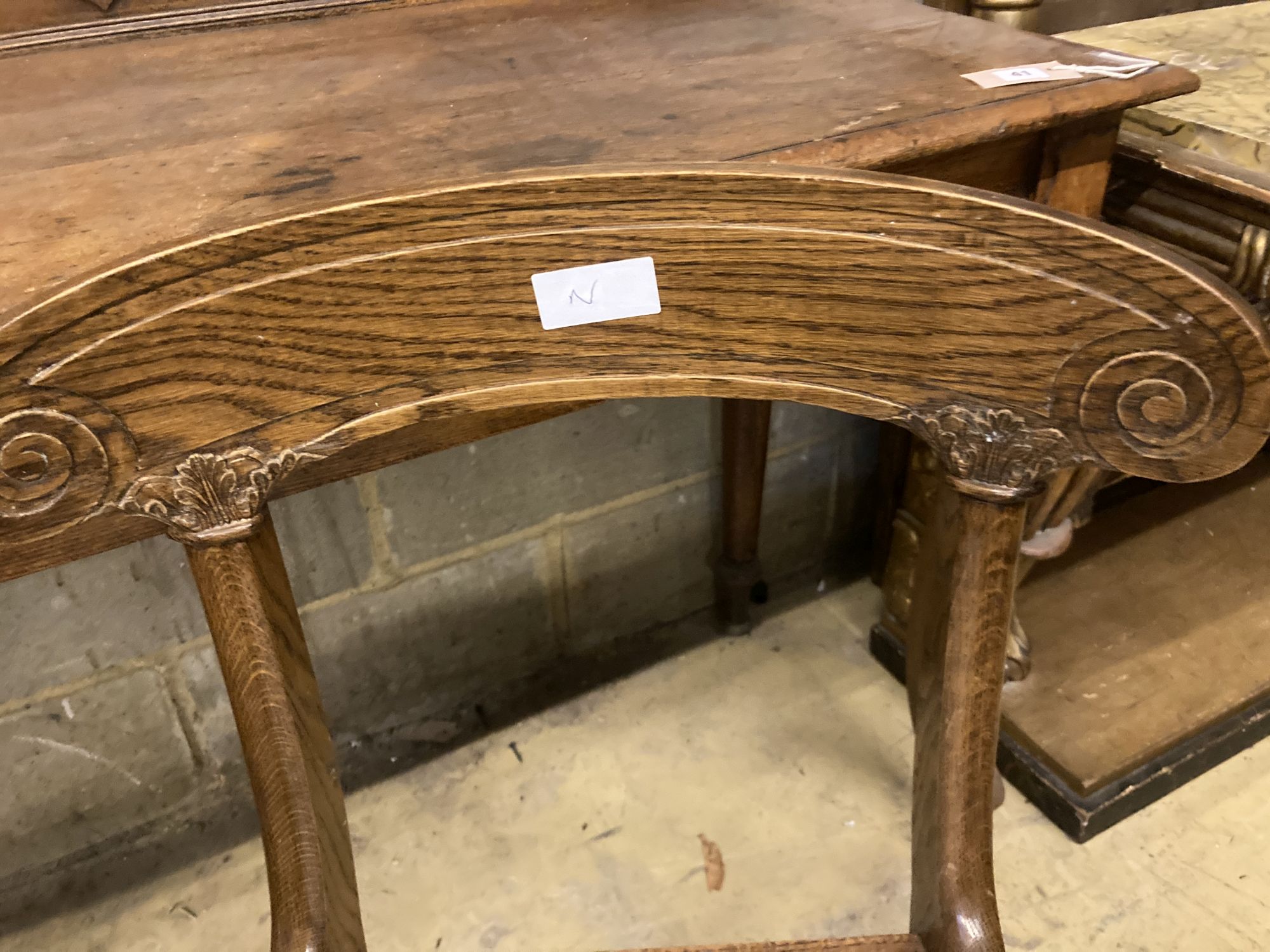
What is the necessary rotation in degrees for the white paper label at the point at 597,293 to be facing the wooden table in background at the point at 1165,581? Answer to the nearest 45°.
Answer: approximately 135° to its left

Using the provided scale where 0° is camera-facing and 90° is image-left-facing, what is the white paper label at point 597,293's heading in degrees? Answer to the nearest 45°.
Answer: approximately 0°
